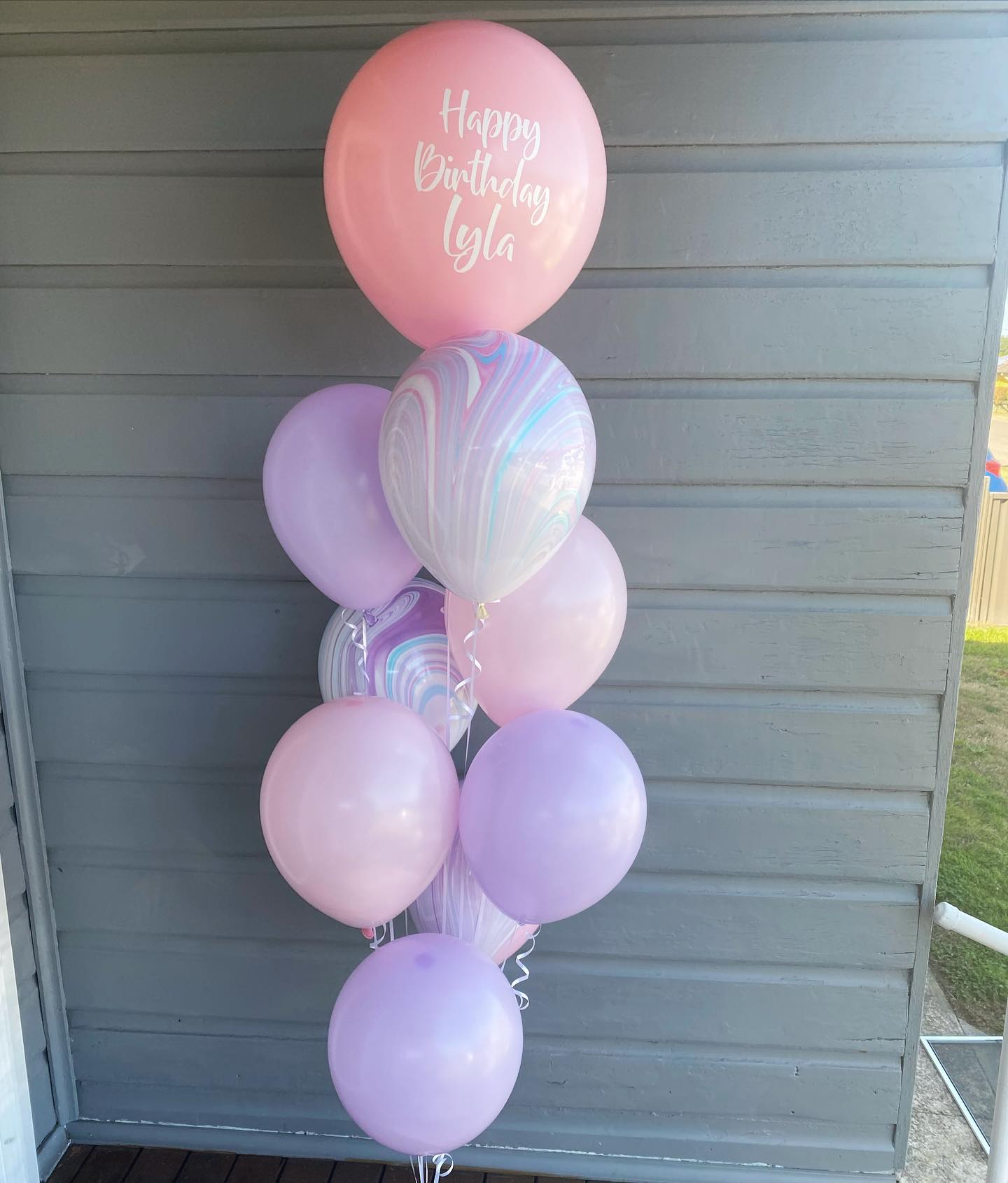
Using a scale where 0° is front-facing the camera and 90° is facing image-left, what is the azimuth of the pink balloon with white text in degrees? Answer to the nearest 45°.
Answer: approximately 0°

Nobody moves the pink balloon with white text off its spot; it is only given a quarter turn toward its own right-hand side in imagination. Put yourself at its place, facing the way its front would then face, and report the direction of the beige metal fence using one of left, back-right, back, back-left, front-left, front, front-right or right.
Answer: back-right
